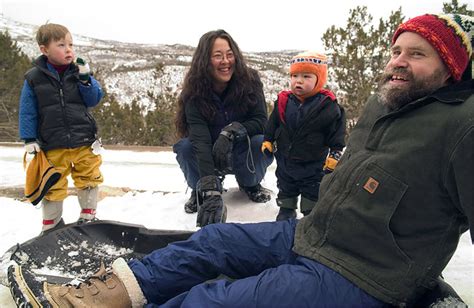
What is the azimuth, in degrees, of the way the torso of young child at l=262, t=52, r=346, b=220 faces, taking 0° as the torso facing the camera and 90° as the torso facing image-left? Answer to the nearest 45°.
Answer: approximately 45°

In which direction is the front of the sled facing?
to the viewer's left

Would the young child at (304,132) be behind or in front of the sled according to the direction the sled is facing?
behind

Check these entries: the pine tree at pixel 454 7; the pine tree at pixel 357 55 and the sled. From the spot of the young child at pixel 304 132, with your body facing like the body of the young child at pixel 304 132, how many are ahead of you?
1

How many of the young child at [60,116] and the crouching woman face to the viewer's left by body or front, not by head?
0

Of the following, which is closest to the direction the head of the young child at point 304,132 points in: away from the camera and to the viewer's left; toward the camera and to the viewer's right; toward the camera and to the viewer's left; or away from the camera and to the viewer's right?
toward the camera and to the viewer's left

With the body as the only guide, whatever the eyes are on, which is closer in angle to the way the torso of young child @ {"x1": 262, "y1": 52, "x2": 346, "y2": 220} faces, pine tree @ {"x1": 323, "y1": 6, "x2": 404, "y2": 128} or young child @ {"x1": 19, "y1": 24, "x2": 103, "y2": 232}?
the young child

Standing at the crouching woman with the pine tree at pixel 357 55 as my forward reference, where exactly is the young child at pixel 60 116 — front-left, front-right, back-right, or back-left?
back-left

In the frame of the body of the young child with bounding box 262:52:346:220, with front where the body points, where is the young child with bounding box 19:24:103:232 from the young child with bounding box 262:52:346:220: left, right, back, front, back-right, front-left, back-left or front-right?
front-right

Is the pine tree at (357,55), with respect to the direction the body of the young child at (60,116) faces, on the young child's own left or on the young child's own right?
on the young child's own left

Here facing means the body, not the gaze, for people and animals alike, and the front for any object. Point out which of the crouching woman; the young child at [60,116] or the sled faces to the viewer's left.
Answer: the sled

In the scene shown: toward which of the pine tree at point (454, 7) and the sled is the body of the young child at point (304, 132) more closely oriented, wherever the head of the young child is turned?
the sled

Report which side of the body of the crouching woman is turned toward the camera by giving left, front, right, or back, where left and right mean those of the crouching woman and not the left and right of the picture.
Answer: front

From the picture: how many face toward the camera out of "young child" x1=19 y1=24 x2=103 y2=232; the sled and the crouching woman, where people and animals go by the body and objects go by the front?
2

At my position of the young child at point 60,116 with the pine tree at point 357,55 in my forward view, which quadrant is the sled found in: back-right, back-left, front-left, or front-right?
back-right
